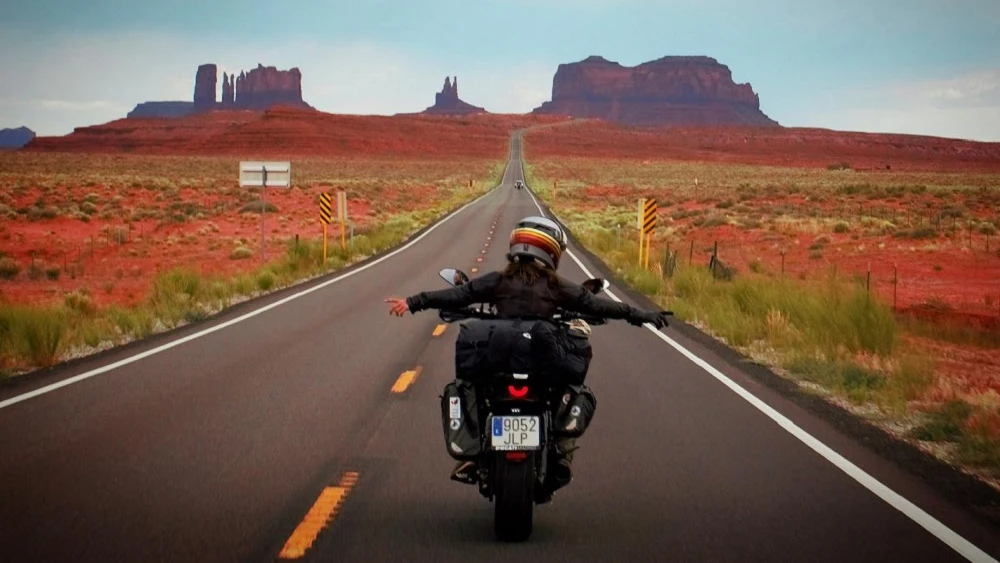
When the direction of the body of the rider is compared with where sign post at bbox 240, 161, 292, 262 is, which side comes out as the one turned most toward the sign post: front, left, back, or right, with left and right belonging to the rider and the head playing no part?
front

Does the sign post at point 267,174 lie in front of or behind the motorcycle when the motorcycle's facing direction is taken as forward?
in front

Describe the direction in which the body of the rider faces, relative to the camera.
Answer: away from the camera

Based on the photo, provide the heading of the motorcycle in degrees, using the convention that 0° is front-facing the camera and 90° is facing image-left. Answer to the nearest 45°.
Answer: approximately 180°

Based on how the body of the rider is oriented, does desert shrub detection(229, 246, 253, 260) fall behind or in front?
in front
